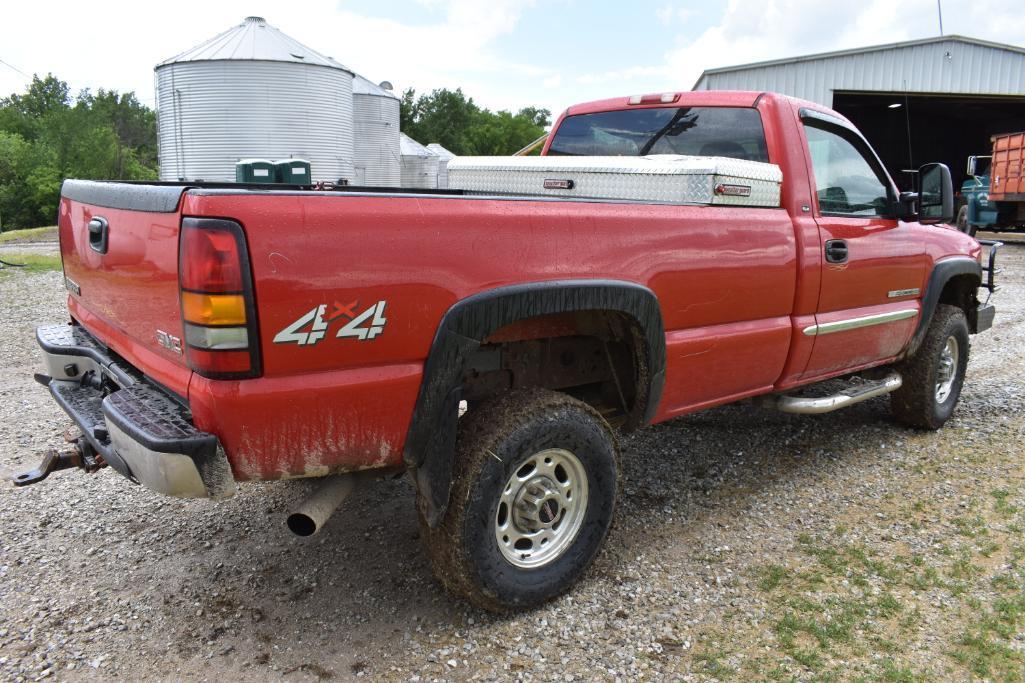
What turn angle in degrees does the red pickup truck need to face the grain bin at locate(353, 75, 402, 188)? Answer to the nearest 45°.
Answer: approximately 45° to its left

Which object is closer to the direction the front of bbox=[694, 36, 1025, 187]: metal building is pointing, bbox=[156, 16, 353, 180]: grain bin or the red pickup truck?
the red pickup truck

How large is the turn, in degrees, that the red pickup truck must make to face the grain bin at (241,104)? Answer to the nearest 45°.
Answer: approximately 45° to its left

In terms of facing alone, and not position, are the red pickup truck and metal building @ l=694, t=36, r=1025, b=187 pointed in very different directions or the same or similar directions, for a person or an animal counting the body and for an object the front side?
very different directions

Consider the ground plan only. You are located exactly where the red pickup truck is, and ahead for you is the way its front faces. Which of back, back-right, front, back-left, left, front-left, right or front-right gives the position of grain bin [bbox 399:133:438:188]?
front-left

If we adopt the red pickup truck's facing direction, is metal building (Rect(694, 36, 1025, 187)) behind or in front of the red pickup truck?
in front

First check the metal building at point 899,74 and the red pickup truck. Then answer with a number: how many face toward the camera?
1

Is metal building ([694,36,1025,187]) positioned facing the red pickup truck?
yes

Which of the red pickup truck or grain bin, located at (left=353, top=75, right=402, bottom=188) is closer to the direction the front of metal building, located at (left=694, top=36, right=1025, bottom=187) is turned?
the red pickup truck

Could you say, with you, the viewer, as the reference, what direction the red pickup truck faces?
facing away from the viewer and to the right of the viewer

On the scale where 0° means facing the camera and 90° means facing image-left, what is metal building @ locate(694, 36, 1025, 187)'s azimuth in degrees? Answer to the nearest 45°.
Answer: approximately 0°

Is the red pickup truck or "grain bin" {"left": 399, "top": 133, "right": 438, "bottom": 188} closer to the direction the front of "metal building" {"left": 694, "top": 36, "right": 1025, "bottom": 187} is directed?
the red pickup truck

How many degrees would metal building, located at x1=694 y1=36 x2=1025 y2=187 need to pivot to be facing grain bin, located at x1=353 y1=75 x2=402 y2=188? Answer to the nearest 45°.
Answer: approximately 90° to its right
